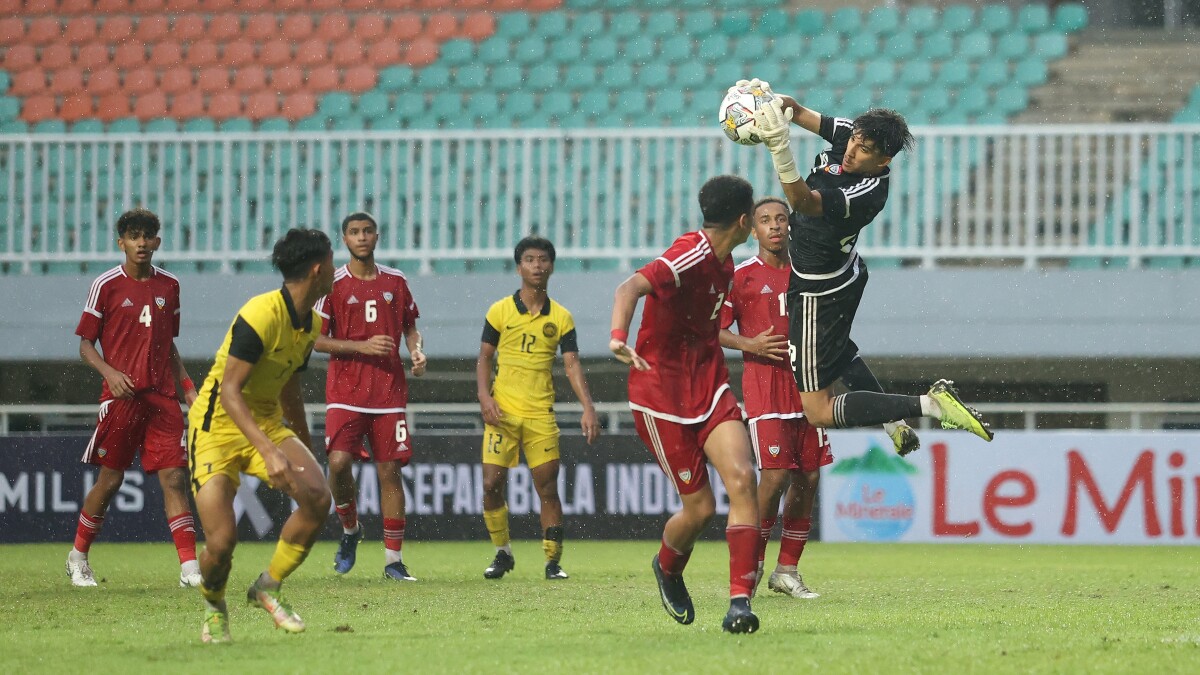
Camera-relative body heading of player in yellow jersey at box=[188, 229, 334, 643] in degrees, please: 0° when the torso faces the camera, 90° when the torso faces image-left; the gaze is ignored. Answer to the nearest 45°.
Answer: approximately 315°

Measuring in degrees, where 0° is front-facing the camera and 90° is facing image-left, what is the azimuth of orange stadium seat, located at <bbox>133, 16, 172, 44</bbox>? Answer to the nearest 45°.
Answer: approximately 0°

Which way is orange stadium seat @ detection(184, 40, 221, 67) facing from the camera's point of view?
toward the camera

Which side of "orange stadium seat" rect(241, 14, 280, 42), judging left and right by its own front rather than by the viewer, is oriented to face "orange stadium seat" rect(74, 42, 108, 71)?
right

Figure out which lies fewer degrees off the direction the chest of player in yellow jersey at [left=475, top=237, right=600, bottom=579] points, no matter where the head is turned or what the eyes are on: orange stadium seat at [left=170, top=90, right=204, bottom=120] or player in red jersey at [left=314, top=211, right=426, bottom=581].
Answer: the player in red jersey

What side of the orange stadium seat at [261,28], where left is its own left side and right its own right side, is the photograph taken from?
front

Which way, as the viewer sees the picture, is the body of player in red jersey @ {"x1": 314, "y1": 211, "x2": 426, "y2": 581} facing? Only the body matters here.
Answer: toward the camera

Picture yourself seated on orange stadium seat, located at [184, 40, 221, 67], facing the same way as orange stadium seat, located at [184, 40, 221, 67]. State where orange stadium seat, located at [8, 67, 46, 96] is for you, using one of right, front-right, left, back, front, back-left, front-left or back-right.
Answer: right

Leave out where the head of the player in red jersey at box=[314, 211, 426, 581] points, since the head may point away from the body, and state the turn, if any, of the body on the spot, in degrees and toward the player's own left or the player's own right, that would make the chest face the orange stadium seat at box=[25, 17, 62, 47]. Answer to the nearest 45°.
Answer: approximately 180°

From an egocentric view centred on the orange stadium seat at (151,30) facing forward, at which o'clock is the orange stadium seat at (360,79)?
the orange stadium seat at (360,79) is roughly at 10 o'clock from the orange stadium seat at (151,30).

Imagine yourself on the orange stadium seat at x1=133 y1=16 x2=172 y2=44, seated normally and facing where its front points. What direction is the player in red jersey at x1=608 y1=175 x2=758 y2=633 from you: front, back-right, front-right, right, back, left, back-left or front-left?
front

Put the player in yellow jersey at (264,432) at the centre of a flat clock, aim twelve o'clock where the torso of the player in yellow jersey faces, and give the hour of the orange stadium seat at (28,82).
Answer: The orange stadium seat is roughly at 7 o'clock from the player in yellow jersey.

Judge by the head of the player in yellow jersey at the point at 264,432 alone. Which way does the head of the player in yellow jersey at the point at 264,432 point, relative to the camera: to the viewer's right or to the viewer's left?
to the viewer's right

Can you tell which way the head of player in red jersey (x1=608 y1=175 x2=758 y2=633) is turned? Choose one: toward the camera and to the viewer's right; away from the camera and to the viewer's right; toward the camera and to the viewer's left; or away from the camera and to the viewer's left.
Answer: away from the camera and to the viewer's right
